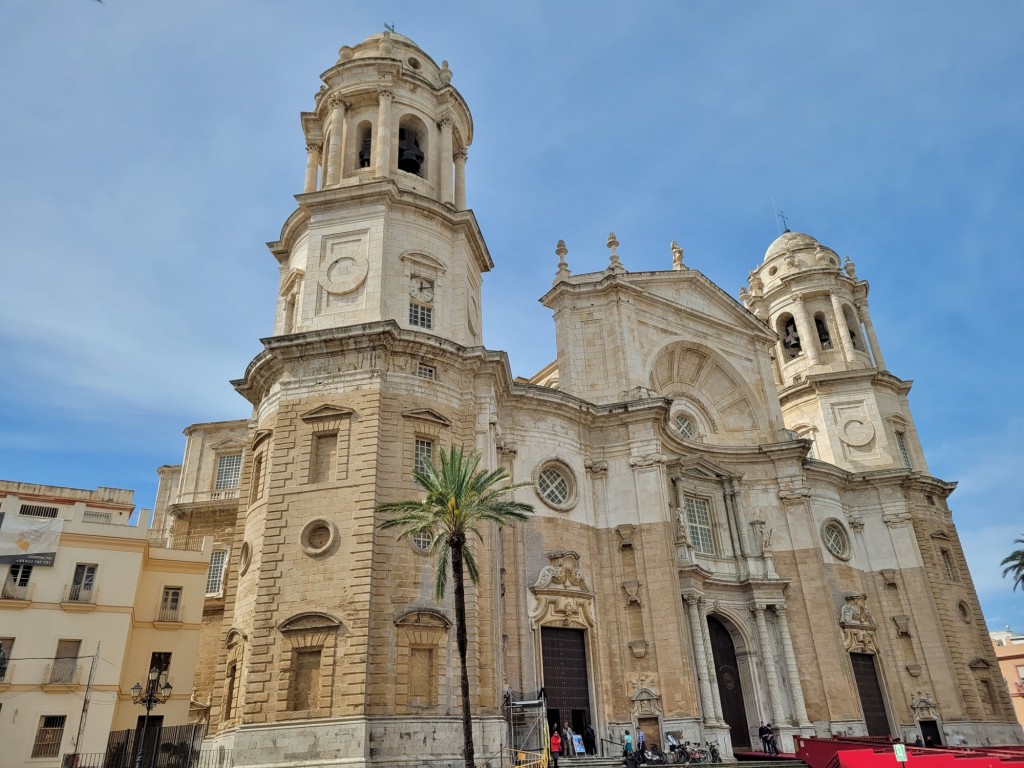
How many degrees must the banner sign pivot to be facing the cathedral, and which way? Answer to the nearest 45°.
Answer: approximately 45° to its left

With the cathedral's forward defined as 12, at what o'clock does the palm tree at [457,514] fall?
The palm tree is roughly at 2 o'clock from the cathedral.

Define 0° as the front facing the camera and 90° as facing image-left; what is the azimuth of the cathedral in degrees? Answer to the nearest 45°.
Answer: approximately 315°

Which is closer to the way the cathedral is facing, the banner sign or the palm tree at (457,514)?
the palm tree

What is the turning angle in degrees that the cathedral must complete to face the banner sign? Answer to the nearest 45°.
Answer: approximately 135° to its right
